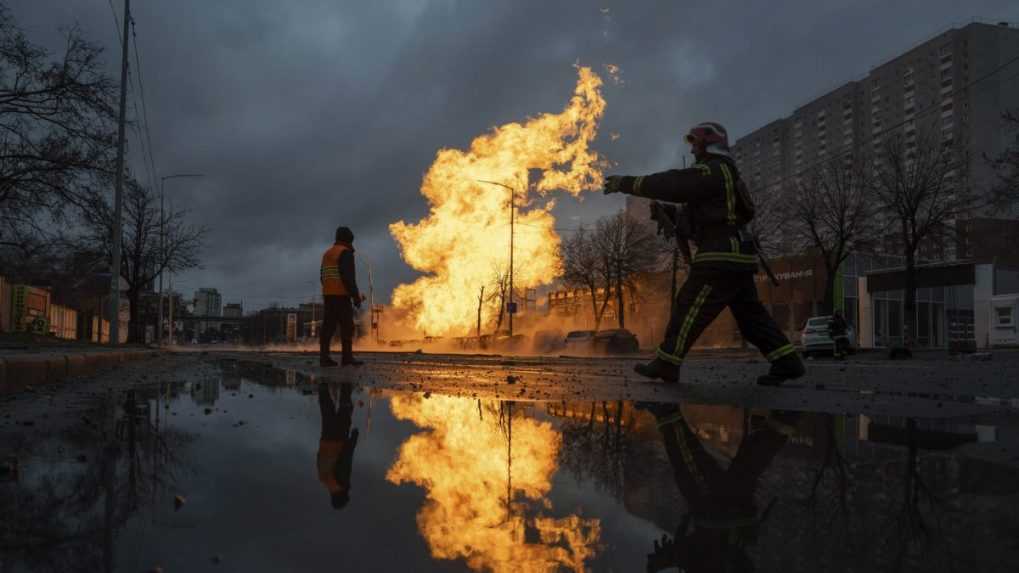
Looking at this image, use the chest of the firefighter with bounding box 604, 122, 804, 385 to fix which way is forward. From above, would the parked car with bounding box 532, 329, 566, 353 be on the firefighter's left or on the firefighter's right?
on the firefighter's right

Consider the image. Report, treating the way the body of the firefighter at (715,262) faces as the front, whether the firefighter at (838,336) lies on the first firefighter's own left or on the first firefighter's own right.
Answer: on the first firefighter's own right

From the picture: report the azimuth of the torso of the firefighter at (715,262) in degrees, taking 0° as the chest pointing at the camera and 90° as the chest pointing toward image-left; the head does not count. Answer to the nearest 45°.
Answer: approximately 90°

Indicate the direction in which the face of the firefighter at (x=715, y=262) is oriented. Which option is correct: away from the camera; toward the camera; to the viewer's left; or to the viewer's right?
to the viewer's left

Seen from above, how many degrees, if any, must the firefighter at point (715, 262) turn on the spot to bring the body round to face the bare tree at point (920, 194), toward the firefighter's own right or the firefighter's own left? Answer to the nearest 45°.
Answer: approximately 90° to the firefighter's own right

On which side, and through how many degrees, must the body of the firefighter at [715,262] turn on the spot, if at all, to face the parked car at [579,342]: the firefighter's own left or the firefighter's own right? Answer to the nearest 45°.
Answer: approximately 90° to the firefighter's own right

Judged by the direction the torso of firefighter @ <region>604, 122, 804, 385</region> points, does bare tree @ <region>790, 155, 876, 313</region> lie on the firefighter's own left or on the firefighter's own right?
on the firefighter's own right

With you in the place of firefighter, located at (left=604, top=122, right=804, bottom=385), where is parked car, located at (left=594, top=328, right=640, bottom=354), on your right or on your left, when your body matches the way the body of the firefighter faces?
on your right
